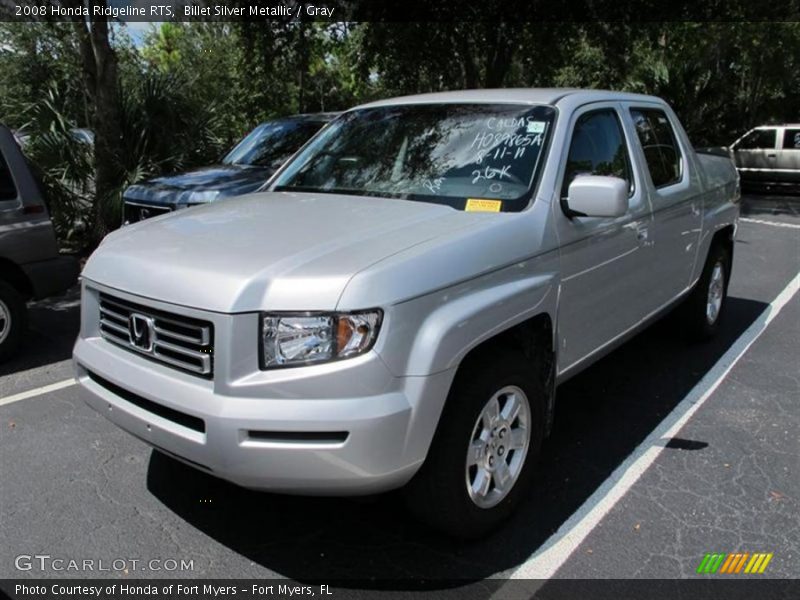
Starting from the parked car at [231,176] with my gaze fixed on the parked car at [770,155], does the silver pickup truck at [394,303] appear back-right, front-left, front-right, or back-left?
back-right

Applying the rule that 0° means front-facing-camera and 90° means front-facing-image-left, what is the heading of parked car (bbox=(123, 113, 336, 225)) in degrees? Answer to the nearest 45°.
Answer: approximately 45°

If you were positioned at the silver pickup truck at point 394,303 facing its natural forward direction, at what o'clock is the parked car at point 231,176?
The parked car is roughly at 4 o'clock from the silver pickup truck.

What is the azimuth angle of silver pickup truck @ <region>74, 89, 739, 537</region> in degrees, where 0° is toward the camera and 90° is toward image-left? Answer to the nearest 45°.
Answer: approximately 45°

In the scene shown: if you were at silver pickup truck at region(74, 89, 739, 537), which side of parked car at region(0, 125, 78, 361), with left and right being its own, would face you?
left

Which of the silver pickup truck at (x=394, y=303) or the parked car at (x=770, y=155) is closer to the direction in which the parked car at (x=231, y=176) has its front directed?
the silver pickup truck

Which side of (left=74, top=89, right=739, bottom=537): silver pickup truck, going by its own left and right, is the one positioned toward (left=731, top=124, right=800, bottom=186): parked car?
back

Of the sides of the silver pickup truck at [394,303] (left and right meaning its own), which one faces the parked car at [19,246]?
right

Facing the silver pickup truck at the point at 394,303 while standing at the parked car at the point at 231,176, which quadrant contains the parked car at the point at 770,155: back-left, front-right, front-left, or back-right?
back-left

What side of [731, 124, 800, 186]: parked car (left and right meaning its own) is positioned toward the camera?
left
